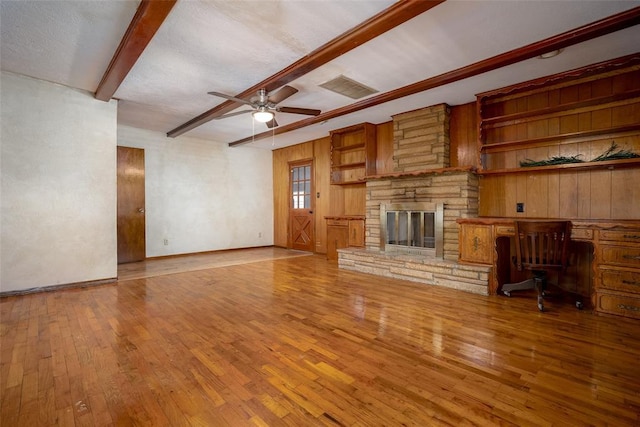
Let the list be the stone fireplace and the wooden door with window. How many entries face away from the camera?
0

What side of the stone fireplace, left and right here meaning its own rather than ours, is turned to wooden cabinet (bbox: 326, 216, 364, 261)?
right

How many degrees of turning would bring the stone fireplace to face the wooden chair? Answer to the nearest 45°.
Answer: approximately 90° to its left

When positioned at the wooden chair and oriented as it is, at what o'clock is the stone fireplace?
The stone fireplace is roughly at 10 o'clock from the wooden chair.

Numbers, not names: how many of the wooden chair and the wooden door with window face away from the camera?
1

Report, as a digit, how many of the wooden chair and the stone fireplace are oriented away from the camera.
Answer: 1

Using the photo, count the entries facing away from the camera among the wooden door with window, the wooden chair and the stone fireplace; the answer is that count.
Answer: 1

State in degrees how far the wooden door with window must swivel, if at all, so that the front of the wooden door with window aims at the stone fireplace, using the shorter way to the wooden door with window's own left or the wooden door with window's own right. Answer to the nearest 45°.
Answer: approximately 90° to the wooden door with window's own left

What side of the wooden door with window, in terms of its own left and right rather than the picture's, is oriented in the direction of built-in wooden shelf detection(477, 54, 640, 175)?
left

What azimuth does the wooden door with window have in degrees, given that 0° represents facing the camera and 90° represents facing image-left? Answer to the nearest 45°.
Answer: approximately 45°

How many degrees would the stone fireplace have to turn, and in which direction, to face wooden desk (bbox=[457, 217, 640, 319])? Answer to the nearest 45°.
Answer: approximately 90° to its left

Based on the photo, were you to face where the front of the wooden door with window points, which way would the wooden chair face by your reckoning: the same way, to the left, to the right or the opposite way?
the opposite way

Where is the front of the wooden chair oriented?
away from the camera

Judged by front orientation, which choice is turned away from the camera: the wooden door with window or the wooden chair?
the wooden chair
